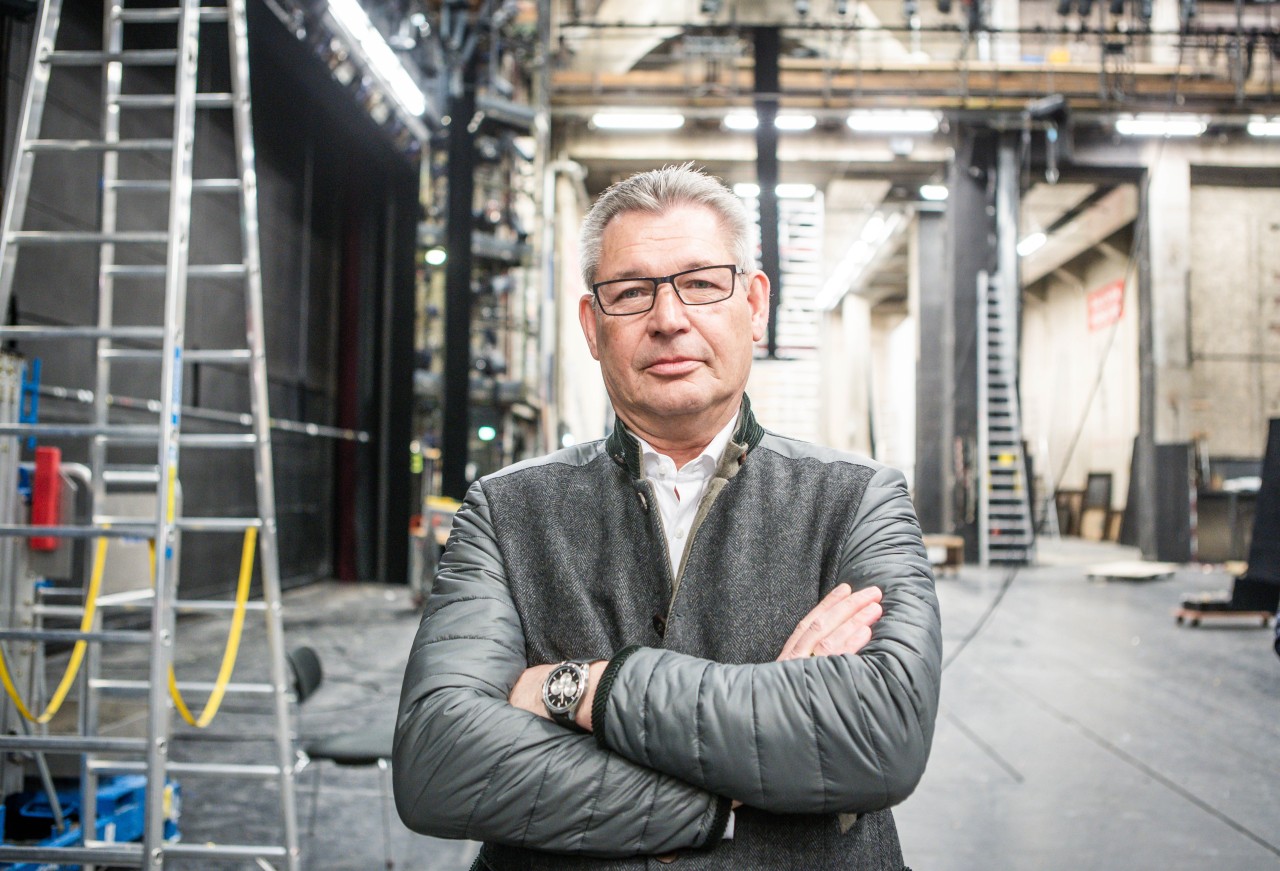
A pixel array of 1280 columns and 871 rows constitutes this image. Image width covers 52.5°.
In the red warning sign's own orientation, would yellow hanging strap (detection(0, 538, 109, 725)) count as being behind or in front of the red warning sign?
in front

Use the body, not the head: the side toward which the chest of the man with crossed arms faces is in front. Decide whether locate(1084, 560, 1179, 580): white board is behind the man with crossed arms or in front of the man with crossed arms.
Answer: behind

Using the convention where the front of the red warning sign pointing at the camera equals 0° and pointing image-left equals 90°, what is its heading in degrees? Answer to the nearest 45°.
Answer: approximately 45°

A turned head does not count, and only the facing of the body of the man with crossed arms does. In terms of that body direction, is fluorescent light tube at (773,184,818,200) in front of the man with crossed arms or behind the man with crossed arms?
behind

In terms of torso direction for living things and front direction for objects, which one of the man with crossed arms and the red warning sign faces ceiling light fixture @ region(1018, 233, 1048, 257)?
the red warning sign

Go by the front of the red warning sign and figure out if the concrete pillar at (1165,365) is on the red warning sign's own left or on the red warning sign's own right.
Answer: on the red warning sign's own left

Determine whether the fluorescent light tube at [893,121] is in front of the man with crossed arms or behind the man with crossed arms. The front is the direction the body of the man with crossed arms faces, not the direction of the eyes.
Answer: behind

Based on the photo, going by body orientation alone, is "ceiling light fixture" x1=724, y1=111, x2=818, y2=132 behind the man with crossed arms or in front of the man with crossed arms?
behind

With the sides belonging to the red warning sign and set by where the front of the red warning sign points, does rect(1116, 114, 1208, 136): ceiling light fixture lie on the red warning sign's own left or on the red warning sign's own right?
on the red warning sign's own left

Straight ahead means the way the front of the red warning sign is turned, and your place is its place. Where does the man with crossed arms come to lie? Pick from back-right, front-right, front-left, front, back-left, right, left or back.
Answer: front-left

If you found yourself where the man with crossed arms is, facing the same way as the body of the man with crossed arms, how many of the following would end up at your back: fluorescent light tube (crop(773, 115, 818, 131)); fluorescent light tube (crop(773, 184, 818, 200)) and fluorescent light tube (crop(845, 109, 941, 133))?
3

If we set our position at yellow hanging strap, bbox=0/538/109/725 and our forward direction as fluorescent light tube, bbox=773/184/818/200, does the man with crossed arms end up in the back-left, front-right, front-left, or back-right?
back-right

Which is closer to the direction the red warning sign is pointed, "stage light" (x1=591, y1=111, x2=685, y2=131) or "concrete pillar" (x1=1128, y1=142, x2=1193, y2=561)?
the stage light
